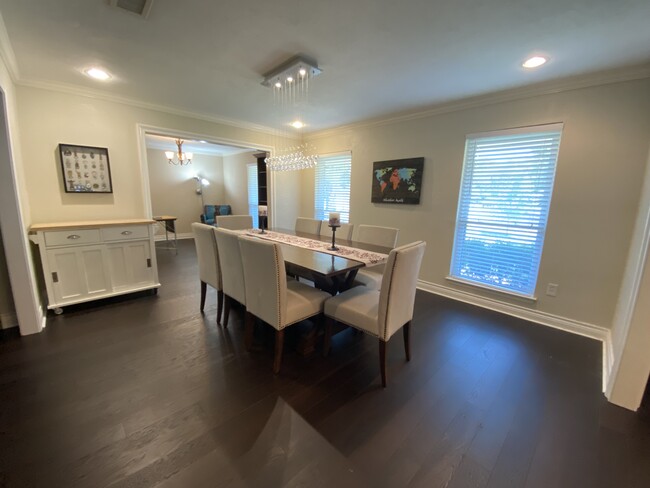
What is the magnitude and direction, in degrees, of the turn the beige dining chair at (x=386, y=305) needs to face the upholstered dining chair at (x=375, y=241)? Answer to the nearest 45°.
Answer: approximately 45° to its right

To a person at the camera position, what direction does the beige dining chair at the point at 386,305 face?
facing away from the viewer and to the left of the viewer

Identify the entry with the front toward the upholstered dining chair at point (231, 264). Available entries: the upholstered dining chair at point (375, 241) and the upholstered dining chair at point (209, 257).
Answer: the upholstered dining chair at point (375, 241)

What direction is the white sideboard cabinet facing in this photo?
toward the camera

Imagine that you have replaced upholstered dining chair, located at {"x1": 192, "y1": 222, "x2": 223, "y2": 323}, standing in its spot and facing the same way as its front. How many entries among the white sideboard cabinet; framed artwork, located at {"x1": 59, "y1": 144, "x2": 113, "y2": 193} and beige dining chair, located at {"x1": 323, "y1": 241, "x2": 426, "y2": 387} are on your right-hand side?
1

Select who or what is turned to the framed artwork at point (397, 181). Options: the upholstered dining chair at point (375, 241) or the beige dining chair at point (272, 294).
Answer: the beige dining chair

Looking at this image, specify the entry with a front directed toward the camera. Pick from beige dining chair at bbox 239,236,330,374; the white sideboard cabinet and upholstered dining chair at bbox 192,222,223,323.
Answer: the white sideboard cabinet

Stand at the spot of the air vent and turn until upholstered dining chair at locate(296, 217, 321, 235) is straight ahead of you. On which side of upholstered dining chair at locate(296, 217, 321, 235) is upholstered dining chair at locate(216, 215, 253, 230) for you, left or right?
left

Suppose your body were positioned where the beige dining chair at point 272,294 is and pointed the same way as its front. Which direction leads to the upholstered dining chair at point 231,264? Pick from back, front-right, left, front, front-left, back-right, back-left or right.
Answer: left

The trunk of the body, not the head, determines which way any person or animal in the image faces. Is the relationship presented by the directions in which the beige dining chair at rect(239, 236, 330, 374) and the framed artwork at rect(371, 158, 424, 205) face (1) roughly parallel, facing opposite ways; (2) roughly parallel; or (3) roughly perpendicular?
roughly parallel, facing opposite ways

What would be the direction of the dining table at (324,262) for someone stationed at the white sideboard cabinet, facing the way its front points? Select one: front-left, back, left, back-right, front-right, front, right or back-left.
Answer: front-left

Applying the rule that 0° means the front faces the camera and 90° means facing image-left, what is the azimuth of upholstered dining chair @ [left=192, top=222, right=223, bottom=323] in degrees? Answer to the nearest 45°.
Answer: approximately 225°

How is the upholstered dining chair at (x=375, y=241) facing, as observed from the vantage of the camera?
facing the viewer and to the left of the viewer

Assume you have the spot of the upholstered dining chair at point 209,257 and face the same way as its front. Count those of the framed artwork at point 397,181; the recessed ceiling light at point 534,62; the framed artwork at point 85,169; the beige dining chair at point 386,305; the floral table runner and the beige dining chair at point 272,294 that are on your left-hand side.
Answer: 1

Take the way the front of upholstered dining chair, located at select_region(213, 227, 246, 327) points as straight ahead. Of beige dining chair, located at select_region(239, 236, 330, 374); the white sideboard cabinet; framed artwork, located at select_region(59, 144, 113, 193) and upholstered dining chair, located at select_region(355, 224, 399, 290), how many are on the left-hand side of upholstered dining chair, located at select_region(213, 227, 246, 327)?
2

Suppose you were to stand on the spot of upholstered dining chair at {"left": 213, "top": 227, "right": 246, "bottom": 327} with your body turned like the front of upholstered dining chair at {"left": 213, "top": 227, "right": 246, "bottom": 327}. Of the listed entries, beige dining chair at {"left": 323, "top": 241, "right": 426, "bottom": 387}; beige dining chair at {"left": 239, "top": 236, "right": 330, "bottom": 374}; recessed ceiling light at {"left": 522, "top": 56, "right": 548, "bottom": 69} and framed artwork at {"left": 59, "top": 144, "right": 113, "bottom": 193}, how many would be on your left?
1
